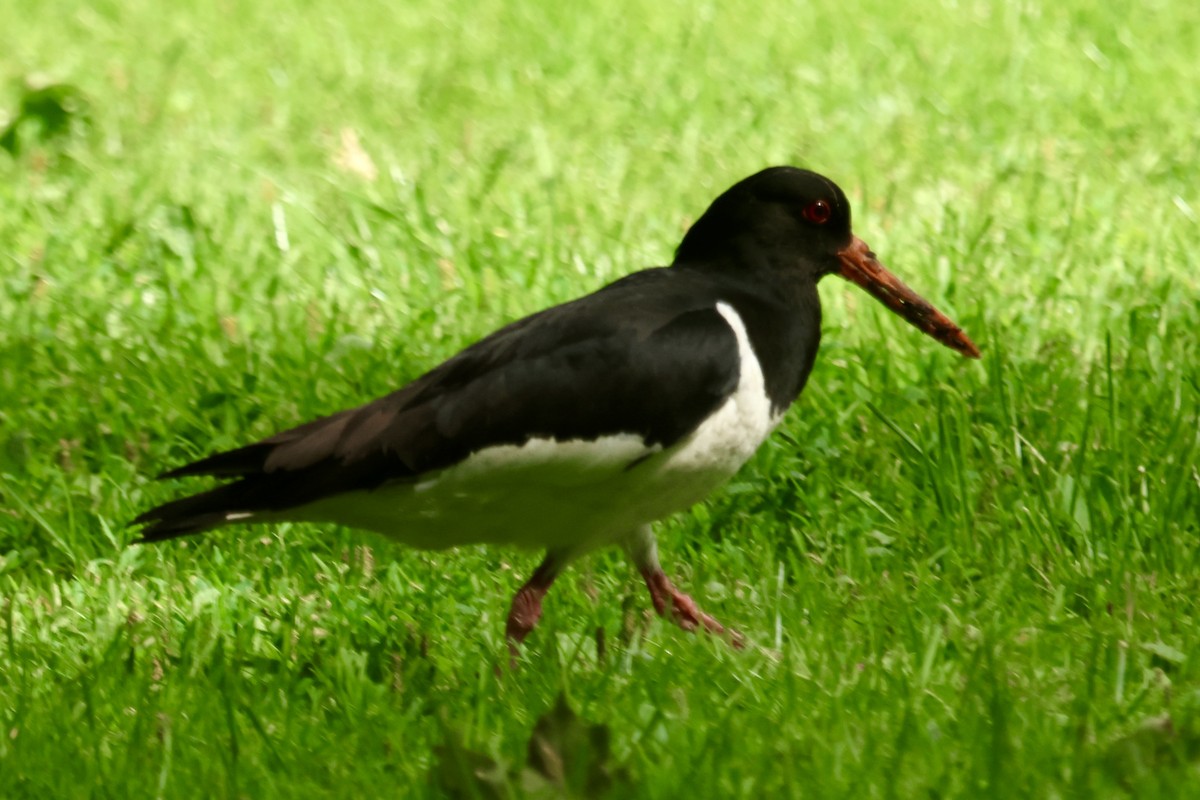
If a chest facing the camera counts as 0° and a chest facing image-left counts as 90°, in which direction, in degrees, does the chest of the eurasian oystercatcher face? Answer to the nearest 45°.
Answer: approximately 270°
